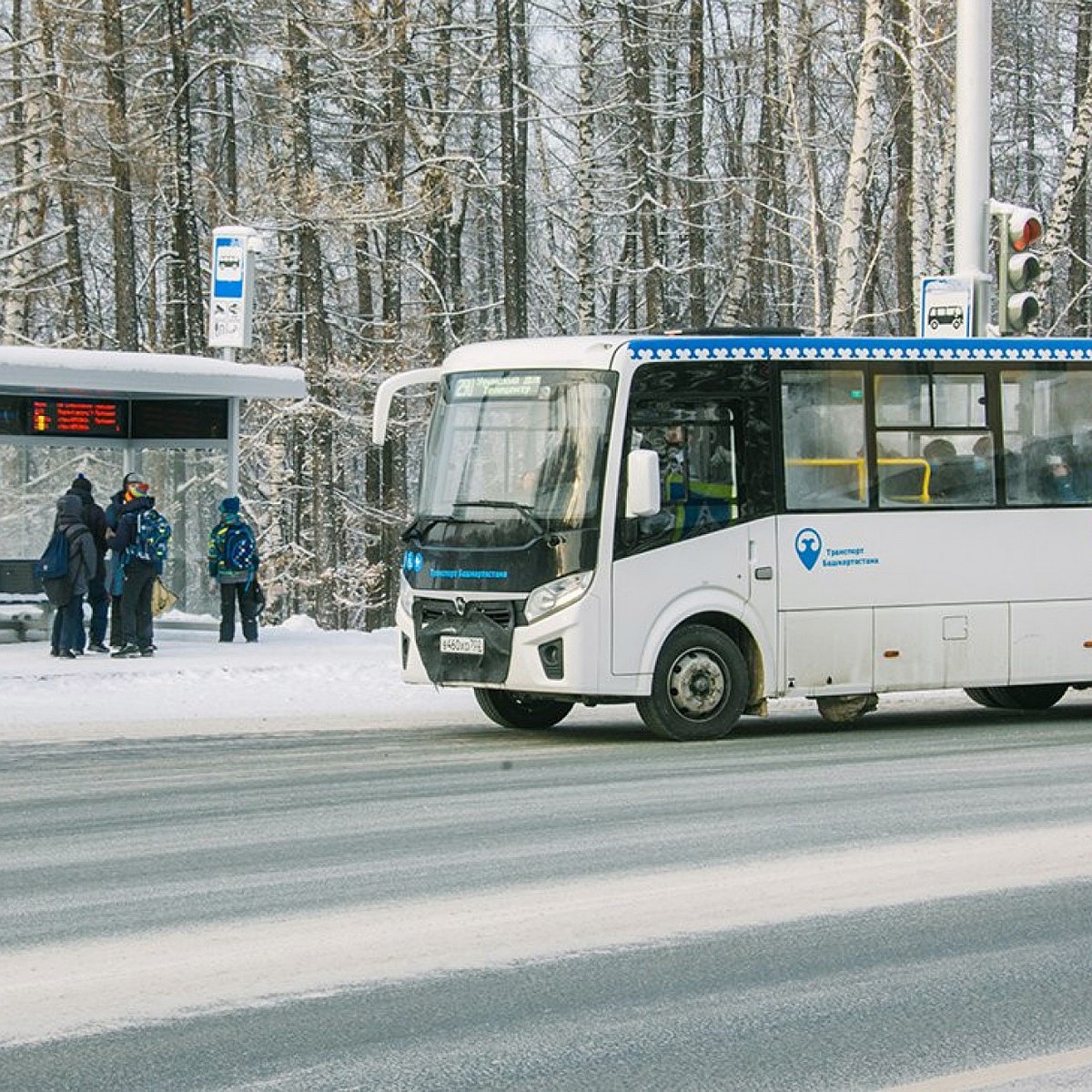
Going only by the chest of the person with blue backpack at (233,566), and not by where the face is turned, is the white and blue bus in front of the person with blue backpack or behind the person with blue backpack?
behind

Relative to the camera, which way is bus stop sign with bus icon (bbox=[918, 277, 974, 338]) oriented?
toward the camera

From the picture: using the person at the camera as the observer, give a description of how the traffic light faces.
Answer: facing the viewer and to the right of the viewer

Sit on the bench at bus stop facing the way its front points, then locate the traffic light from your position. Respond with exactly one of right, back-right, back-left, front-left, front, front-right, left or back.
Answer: front-left

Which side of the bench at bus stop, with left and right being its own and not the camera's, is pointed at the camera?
front

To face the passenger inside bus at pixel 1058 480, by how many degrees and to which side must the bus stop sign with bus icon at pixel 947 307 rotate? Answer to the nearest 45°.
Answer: approximately 45° to its left

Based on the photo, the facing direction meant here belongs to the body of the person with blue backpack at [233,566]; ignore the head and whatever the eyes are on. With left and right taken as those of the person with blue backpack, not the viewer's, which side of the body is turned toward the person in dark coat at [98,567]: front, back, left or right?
left

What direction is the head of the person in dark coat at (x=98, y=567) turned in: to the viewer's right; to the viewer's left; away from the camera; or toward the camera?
away from the camera

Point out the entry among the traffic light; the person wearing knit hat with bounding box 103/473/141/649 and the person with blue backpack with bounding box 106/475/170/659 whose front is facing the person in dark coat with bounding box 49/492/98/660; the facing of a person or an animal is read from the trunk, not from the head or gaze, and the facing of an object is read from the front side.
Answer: the person with blue backpack

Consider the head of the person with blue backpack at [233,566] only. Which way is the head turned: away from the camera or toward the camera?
away from the camera

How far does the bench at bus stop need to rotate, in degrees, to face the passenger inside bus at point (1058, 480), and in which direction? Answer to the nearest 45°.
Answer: approximately 45° to its left

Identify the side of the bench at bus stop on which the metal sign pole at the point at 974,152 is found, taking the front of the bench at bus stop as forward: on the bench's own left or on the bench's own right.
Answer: on the bench's own left
